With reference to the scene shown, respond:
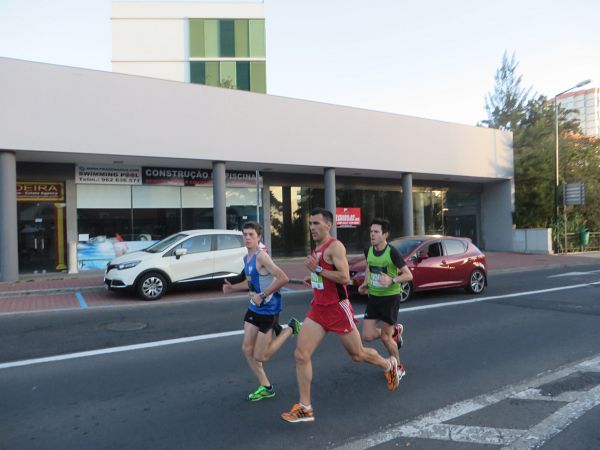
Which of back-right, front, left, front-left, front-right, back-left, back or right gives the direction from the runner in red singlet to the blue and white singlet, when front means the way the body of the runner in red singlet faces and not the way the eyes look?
right

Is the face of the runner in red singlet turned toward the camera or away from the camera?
toward the camera

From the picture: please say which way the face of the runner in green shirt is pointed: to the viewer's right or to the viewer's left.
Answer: to the viewer's left

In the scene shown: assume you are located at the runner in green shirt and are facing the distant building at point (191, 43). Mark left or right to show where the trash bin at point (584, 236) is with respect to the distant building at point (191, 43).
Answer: right

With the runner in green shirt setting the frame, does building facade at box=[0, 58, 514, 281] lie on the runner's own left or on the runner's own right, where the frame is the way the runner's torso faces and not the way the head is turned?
on the runner's own right

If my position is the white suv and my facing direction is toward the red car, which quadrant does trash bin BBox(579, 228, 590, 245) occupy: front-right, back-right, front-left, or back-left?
front-left

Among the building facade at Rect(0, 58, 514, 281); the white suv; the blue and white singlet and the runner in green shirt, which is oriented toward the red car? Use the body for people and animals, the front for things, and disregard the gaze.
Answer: the building facade

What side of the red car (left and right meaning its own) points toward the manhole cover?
front

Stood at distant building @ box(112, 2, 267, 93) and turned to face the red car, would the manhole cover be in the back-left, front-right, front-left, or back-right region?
front-right

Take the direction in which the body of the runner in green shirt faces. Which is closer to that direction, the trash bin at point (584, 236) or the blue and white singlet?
the blue and white singlet

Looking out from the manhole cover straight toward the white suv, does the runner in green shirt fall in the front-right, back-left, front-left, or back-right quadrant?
back-right

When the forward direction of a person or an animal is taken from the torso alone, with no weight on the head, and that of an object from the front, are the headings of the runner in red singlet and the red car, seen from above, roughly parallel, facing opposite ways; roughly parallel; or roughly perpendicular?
roughly parallel

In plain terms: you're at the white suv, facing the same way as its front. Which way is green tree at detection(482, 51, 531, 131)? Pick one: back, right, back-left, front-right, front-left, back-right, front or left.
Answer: back

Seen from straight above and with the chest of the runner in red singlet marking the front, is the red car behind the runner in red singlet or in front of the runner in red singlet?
behind

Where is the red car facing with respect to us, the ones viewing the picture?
facing the viewer and to the left of the viewer

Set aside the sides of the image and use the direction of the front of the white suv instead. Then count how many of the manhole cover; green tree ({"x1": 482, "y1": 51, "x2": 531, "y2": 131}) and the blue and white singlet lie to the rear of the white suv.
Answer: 1

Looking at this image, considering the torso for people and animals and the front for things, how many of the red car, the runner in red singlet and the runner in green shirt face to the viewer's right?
0

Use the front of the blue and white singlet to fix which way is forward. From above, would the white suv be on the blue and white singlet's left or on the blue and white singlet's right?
on the blue and white singlet's right
